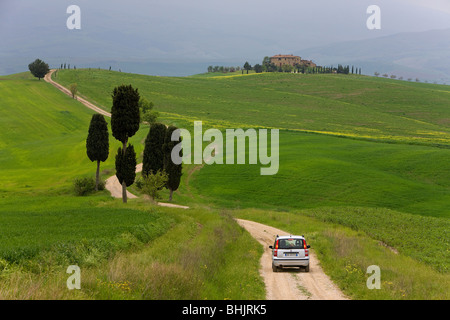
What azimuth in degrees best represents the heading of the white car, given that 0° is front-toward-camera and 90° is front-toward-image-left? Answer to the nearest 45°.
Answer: approximately 180°
